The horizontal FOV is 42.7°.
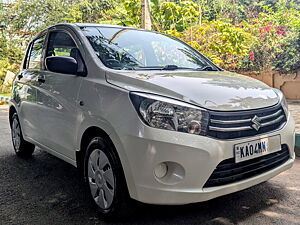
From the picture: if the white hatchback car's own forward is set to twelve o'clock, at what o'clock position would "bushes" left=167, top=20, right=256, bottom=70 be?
The bushes is roughly at 8 o'clock from the white hatchback car.

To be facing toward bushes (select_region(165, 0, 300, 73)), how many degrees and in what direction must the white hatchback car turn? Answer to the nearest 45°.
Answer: approximately 135° to its left

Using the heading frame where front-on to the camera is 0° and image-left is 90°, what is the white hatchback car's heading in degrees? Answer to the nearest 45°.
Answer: approximately 315°
